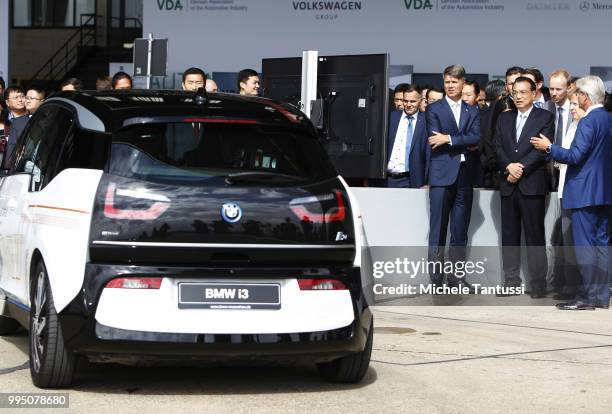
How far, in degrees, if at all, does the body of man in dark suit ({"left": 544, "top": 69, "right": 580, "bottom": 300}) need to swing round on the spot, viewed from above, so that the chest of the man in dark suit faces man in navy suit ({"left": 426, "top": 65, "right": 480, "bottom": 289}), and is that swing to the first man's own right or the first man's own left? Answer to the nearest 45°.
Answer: approximately 45° to the first man's own right

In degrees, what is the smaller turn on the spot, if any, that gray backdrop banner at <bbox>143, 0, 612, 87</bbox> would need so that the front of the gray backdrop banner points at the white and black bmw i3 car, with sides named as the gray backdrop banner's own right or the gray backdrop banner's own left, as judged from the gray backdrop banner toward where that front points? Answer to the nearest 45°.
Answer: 0° — it already faces it

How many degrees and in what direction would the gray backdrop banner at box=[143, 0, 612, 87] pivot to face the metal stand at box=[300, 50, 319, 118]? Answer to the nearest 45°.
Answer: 0° — it already faces it

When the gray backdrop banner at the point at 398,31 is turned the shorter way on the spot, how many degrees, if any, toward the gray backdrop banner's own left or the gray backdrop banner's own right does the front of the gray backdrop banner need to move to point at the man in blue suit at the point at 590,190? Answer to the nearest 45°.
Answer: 0° — it already faces them

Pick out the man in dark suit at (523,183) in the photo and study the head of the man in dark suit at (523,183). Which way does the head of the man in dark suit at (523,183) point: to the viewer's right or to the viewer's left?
to the viewer's left

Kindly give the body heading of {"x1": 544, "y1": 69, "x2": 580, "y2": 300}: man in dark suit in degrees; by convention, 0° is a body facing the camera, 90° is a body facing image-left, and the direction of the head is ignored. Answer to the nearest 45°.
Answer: approximately 45°

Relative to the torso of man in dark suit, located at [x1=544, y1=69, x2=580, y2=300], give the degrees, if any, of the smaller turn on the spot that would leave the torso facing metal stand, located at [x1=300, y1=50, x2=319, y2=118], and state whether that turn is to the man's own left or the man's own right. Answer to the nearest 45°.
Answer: approximately 45° to the man's own right

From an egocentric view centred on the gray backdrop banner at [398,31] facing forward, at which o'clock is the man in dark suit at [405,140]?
The man in dark suit is roughly at 12 o'clock from the gray backdrop banner.
